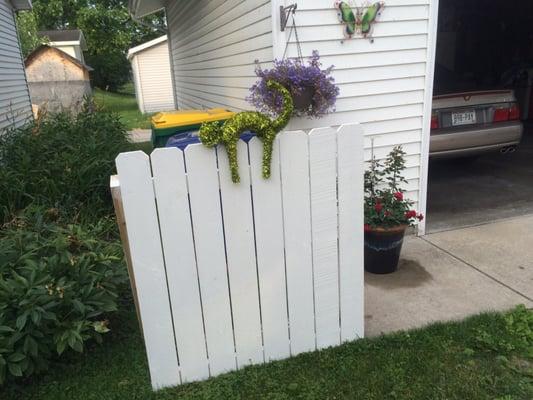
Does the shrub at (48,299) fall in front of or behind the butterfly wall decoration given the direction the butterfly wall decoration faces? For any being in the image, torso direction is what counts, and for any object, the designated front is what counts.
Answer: in front

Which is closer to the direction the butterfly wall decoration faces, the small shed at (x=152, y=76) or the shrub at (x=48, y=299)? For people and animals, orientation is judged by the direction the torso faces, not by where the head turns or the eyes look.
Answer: the shrub

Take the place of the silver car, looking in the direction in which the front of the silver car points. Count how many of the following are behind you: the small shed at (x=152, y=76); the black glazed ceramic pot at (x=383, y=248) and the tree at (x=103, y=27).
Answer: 1

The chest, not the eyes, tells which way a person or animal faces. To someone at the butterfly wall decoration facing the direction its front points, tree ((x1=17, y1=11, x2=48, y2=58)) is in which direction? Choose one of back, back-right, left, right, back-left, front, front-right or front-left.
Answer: back-right

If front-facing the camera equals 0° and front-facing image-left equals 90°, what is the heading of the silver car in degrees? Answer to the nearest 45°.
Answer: approximately 180°

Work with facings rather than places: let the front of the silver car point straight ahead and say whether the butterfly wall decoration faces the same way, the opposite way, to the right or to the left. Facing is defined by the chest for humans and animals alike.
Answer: the opposite way

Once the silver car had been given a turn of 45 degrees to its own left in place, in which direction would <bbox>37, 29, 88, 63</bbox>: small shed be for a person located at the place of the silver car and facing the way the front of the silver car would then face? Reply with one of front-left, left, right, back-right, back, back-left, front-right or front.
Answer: front

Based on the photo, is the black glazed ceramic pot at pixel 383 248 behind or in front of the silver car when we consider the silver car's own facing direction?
behind

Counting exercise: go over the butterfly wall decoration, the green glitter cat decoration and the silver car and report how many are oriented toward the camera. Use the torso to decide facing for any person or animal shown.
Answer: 1

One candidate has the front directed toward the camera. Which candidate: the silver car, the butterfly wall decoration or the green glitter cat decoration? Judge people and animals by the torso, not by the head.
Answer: the butterfly wall decoration

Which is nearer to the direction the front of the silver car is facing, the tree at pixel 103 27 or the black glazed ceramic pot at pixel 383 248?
the tree

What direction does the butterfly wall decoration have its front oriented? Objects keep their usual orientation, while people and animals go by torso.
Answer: toward the camera
